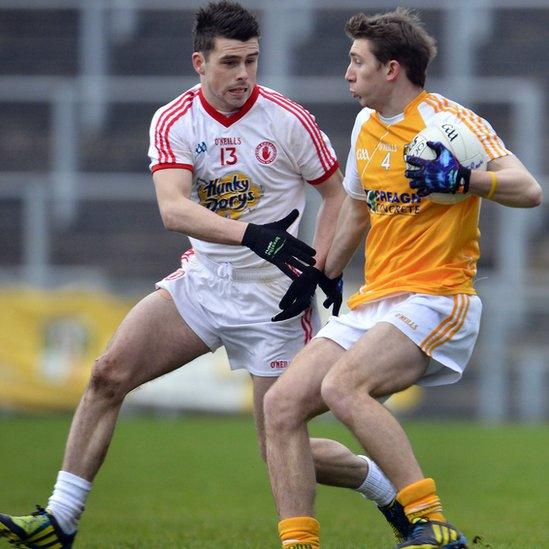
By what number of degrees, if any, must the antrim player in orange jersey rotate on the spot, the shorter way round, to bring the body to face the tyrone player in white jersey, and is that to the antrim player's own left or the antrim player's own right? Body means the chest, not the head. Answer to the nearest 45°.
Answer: approximately 90° to the antrim player's own right

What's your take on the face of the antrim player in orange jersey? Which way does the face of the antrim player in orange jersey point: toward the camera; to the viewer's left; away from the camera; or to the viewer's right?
to the viewer's left

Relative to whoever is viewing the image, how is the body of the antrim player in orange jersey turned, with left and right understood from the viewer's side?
facing the viewer and to the left of the viewer
